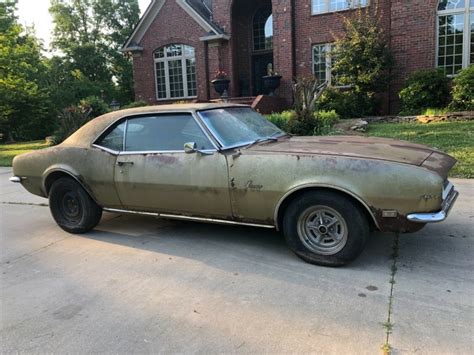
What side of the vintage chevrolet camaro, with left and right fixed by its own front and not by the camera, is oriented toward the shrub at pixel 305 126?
left

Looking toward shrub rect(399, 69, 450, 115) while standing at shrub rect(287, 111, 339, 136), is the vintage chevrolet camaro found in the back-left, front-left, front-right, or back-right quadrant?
back-right

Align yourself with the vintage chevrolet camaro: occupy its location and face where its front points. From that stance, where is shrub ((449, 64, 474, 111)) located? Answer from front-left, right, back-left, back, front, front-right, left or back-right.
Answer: front-left

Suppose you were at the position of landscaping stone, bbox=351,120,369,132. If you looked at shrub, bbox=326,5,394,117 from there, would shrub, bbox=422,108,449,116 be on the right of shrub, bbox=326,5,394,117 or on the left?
right

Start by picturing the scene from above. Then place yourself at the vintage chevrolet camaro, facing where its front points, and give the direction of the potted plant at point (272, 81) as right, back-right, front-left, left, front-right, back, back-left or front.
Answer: left

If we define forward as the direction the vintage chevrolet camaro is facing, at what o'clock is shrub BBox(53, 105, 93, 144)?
The shrub is roughly at 8 o'clock from the vintage chevrolet camaro.

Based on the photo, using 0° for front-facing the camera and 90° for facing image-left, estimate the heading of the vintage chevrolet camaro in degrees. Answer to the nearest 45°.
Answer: approximately 270°

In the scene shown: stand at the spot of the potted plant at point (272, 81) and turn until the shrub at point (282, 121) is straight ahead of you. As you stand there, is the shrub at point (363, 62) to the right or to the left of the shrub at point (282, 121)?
left

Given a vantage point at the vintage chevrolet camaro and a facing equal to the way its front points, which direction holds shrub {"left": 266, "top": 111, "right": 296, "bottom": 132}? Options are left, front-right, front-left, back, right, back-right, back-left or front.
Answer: left

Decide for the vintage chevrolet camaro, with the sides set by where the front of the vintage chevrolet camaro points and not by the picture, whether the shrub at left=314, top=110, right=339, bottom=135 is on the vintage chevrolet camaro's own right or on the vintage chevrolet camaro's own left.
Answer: on the vintage chevrolet camaro's own left

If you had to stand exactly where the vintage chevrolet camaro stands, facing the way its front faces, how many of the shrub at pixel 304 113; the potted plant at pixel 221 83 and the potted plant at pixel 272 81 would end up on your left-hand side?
3

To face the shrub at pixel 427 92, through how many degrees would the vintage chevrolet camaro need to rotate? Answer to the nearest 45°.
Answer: approximately 45° to its left

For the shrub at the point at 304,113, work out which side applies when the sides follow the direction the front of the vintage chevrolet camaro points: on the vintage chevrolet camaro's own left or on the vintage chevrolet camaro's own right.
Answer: on the vintage chevrolet camaro's own left
